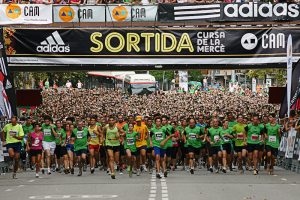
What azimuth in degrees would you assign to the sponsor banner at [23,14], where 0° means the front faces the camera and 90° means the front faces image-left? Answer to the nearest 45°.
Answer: approximately 0°

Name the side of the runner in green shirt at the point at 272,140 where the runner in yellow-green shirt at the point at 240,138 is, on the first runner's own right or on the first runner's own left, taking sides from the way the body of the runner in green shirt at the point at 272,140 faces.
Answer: on the first runner's own right

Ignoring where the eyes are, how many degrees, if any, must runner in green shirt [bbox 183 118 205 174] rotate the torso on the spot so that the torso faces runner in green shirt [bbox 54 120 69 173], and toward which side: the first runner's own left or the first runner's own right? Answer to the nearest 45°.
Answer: approximately 90° to the first runner's own right

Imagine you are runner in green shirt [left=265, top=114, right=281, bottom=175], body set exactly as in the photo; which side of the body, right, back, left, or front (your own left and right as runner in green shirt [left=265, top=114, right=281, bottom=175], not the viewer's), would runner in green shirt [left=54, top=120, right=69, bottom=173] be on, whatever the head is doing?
right

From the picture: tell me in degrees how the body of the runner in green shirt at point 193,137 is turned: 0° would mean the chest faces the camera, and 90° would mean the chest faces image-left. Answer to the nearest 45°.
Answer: approximately 0°

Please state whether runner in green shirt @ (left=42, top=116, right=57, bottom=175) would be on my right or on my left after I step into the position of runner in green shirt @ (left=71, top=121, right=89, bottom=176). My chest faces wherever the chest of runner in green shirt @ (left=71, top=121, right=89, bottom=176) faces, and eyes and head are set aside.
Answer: on my right

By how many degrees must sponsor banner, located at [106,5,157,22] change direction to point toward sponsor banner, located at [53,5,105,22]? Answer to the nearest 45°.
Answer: approximately 90° to its right

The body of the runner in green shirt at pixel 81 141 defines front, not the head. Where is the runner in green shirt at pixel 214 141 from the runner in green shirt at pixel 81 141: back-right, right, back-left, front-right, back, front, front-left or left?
left

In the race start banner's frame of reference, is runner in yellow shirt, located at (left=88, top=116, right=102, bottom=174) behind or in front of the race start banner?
in front
